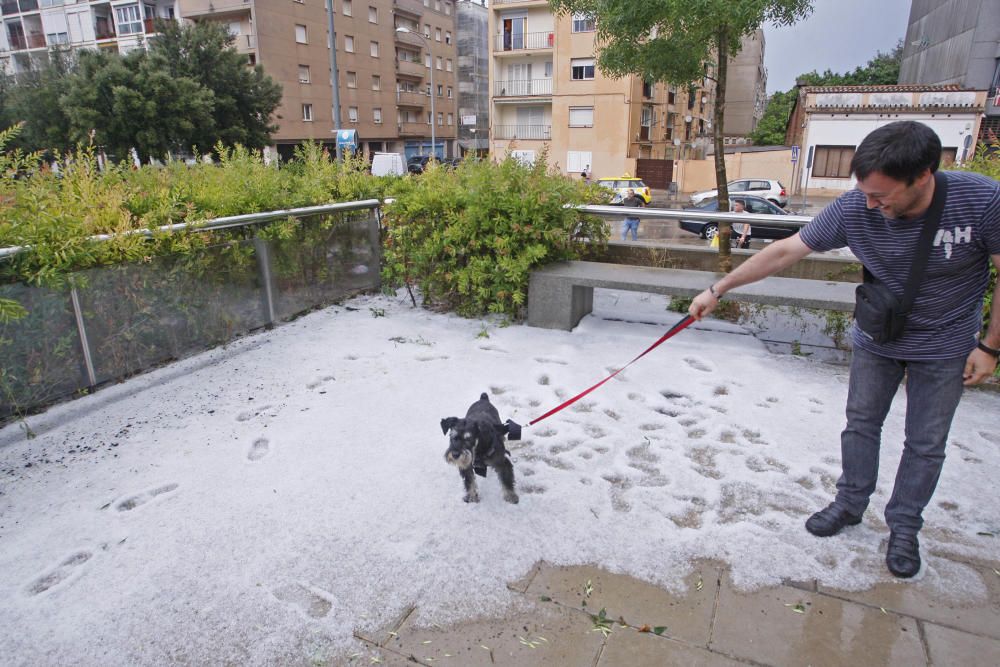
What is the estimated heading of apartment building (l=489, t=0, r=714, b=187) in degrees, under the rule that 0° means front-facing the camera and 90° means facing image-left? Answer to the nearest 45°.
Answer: approximately 0°

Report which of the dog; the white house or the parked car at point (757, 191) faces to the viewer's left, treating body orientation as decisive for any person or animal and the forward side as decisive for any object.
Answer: the parked car

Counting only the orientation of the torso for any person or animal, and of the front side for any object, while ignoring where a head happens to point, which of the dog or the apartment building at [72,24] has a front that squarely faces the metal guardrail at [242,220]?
the apartment building

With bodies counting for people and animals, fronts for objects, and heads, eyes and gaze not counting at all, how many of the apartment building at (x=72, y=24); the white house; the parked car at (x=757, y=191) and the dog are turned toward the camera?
3

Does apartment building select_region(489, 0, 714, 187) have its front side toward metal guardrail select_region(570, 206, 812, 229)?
yes

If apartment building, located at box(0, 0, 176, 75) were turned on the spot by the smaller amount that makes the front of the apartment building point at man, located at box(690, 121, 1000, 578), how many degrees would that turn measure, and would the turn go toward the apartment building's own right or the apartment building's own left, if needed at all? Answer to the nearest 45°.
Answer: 0° — it already faces them

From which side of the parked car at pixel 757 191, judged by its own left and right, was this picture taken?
left

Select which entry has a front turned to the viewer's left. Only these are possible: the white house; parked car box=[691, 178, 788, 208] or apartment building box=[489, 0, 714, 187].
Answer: the parked car
